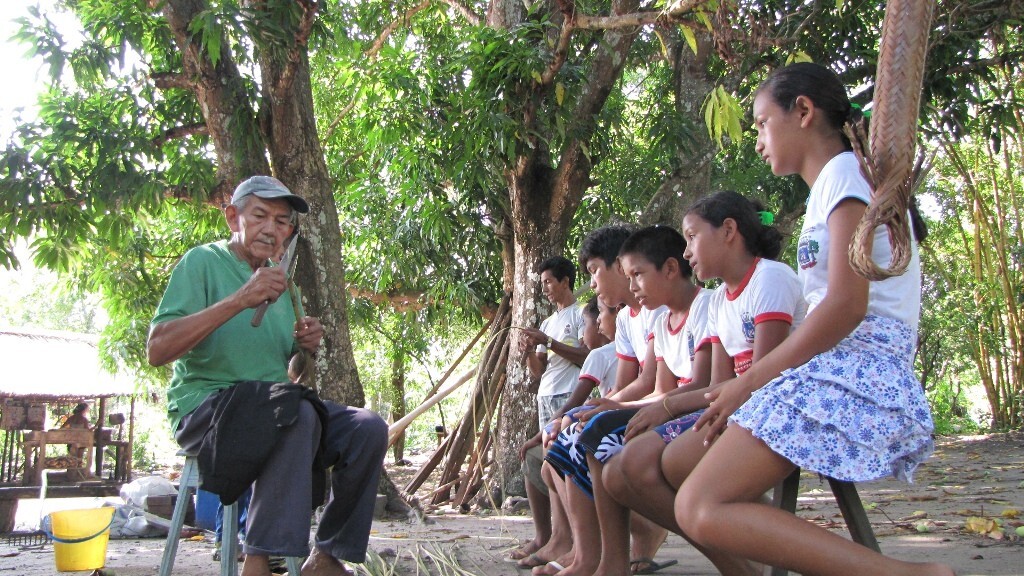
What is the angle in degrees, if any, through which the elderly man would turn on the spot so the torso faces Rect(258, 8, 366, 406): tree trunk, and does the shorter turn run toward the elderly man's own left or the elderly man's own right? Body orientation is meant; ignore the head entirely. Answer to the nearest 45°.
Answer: approximately 135° to the elderly man's own left

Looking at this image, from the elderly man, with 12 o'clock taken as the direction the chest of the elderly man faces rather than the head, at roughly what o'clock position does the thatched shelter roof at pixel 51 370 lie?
The thatched shelter roof is roughly at 7 o'clock from the elderly man.

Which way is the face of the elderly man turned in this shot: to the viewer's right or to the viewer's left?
to the viewer's right

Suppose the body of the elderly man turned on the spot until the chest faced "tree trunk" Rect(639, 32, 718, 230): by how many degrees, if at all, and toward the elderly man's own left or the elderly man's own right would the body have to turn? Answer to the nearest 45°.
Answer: approximately 90° to the elderly man's own left

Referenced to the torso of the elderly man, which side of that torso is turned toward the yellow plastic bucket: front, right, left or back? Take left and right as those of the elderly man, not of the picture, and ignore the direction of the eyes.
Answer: back

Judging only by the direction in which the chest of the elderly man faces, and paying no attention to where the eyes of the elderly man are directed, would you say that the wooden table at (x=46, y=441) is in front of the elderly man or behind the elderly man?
behind

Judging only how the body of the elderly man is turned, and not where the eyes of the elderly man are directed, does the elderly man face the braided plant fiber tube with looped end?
yes

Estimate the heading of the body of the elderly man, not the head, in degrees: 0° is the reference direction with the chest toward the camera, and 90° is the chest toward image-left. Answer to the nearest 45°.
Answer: approximately 315°

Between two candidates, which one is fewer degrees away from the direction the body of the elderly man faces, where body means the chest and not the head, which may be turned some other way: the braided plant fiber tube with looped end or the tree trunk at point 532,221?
the braided plant fiber tube with looped end
